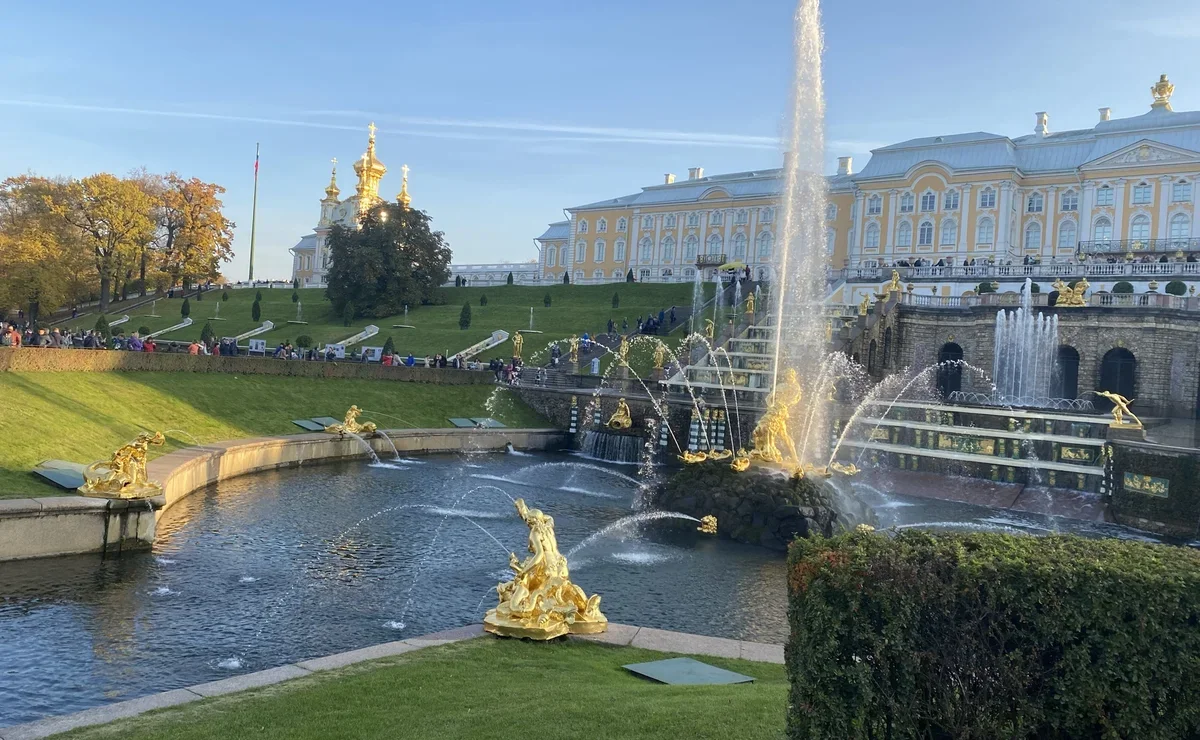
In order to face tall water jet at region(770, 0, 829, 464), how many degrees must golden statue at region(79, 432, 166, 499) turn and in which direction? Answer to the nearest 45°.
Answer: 0° — it already faces it

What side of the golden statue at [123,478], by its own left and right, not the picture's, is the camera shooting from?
right

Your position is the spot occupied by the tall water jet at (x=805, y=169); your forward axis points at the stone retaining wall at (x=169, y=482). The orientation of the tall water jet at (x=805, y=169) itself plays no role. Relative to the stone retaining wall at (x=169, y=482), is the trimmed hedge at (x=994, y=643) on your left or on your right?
left

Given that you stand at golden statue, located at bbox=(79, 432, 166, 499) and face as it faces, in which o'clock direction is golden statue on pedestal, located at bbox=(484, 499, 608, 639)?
The golden statue on pedestal is roughly at 2 o'clock from the golden statue.

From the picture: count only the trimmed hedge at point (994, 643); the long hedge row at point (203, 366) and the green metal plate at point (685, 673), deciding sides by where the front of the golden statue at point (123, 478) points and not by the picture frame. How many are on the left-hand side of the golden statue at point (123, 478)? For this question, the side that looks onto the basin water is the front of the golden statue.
1

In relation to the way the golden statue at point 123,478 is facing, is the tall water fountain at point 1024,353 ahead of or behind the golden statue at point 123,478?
ahead

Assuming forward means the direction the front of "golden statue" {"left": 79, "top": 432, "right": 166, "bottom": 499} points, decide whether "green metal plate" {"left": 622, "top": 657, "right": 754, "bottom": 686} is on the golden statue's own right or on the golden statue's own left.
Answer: on the golden statue's own right

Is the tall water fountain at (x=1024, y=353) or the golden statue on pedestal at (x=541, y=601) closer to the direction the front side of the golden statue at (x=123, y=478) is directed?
the tall water fountain

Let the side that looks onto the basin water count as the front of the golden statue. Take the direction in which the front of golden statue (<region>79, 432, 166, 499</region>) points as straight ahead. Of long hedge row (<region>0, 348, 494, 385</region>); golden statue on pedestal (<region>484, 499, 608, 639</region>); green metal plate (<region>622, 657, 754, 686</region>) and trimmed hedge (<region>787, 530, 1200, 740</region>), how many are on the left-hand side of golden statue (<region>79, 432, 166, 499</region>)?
1

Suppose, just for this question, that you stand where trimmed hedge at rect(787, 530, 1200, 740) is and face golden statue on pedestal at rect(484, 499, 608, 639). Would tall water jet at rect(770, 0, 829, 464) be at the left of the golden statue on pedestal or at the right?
right
